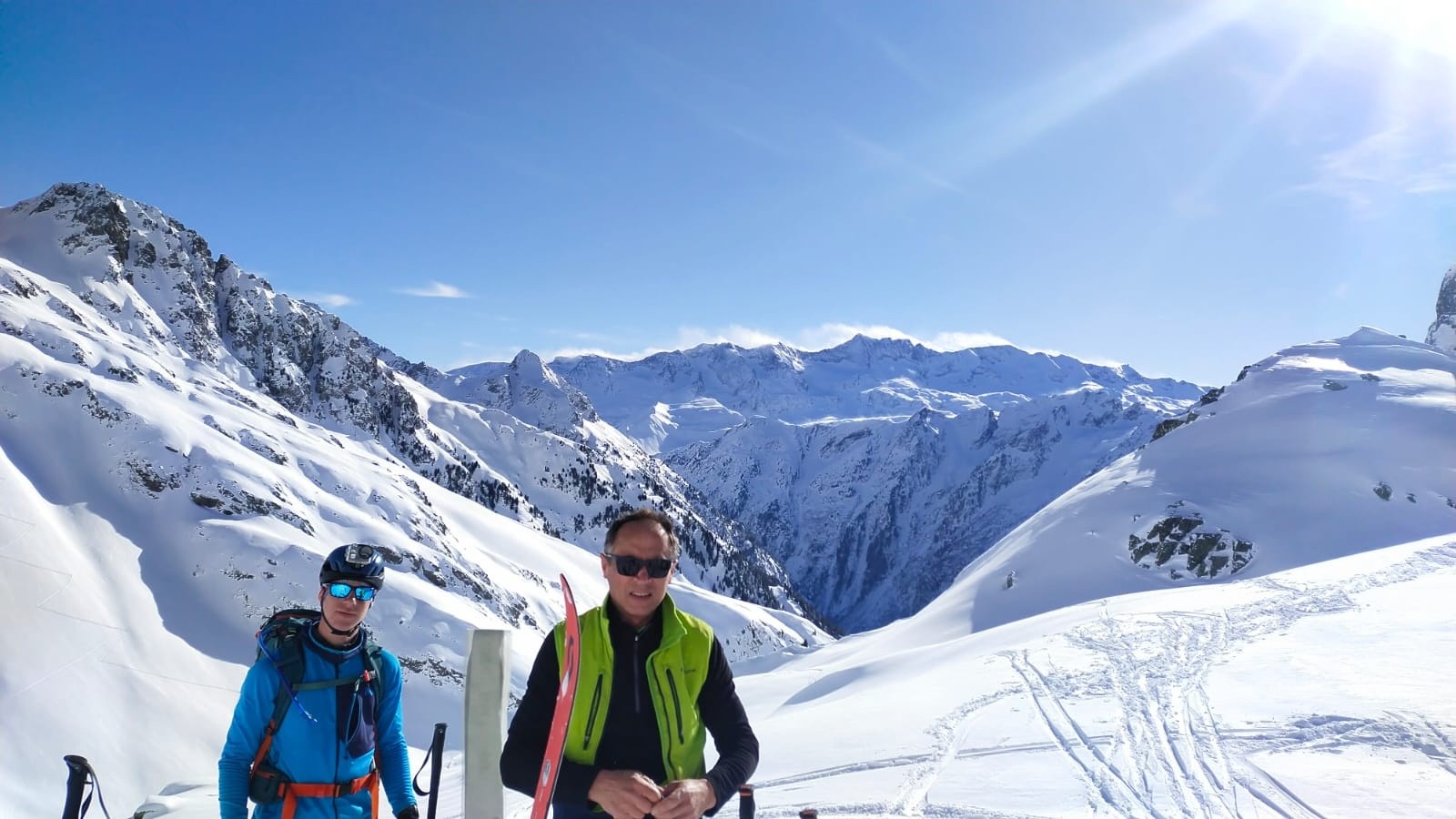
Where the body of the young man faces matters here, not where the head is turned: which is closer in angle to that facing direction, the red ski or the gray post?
the red ski

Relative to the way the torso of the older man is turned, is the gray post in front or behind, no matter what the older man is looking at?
behind

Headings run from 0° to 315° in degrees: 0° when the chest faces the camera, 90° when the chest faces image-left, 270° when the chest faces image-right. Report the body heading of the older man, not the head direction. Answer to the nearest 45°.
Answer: approximately 0°

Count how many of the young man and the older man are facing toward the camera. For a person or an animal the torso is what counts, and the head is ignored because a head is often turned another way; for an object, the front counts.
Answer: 2

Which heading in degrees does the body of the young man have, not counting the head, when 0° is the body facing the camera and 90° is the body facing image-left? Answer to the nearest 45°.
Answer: approximately 0°

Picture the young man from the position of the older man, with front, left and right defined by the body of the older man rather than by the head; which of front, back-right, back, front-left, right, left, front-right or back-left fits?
back-right

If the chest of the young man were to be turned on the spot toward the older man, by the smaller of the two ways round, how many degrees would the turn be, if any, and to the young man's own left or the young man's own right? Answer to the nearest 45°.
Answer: approximately 45° to the young man's own left
